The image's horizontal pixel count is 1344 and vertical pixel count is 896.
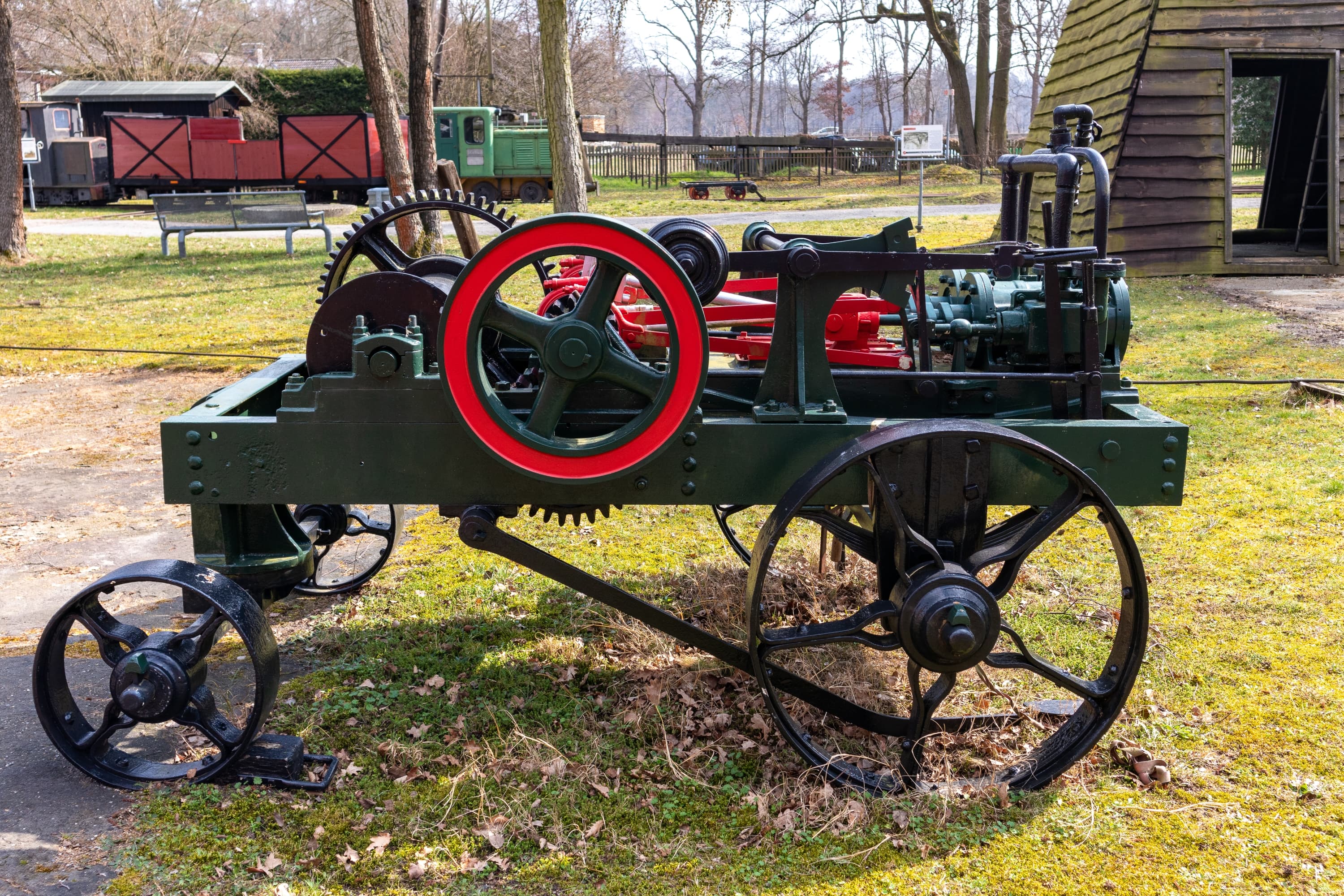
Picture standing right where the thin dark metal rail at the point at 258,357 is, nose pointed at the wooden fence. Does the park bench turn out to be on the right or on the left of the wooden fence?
left

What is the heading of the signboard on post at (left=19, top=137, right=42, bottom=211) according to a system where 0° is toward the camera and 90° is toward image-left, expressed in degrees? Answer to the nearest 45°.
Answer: approximately 0°

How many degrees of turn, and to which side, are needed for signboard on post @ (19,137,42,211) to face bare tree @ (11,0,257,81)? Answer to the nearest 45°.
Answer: approximately 180°

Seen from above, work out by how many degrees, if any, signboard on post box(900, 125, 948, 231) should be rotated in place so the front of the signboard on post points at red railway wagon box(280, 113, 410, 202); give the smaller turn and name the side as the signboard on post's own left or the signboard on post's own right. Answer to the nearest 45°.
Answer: approximately 135° to the signboard on post's own right

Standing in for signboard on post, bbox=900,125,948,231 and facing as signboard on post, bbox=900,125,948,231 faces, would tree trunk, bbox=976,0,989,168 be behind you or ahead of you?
behind

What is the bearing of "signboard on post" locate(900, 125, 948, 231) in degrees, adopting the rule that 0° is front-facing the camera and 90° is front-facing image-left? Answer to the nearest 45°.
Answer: approximately 0°

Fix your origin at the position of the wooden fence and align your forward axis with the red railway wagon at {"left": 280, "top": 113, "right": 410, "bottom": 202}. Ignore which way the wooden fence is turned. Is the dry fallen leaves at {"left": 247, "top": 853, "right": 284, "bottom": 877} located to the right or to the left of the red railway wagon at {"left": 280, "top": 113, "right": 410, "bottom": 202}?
left

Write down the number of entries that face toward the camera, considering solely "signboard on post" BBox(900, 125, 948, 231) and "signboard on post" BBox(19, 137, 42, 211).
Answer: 2

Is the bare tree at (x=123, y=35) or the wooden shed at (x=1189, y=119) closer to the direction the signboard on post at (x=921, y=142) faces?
the wooden shed

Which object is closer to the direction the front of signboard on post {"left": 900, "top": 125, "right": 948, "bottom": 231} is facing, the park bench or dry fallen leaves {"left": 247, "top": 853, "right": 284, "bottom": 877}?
the dry fallen leaves

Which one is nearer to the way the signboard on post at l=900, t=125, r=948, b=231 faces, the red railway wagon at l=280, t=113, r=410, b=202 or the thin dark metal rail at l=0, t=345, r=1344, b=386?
the thin dark metal rail

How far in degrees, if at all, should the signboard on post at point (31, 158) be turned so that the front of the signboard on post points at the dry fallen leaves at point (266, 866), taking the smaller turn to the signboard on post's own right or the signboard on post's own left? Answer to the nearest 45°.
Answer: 0° — it already faces it
